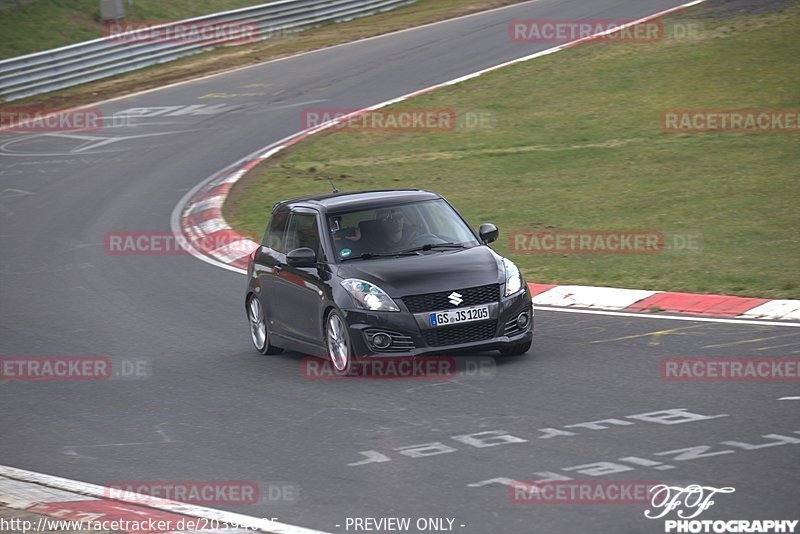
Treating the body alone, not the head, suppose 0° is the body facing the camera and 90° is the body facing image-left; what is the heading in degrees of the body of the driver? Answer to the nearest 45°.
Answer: approximately 0°
